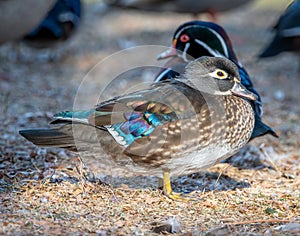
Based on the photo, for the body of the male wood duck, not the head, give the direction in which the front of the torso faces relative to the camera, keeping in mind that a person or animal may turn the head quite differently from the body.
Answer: to the viewer's left

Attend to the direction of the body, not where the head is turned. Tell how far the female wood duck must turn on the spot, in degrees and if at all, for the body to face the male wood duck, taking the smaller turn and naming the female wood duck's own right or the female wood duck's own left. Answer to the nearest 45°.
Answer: approximately 90° to the female wood duck's own left

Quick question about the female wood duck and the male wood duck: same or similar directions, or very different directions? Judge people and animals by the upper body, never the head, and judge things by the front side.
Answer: very different directions

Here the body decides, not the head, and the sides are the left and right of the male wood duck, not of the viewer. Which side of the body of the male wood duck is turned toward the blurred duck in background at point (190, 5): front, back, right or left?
right

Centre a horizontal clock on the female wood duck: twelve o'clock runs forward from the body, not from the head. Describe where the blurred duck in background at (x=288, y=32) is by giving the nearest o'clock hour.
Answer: The blurred duck in background is roughly at 10 o'clock from the female wood duck.

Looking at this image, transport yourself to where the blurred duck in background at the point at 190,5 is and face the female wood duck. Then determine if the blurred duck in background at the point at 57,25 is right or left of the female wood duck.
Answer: right

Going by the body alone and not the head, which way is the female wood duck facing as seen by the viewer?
to the viewer's right

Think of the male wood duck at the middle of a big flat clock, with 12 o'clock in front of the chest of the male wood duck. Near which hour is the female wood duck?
The female wood duck is roughly at 9 o'clock from the male wood duck.
